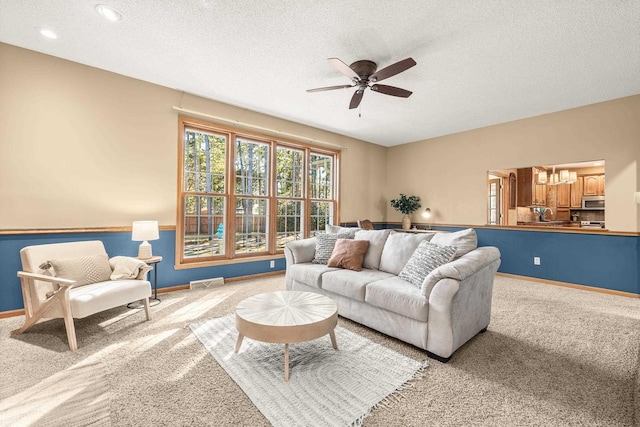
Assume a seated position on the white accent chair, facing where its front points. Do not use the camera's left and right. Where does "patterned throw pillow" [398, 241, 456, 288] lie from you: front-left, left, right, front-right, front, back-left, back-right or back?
front

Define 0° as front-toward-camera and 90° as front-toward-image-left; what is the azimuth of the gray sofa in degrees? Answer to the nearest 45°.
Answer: approximately 45°

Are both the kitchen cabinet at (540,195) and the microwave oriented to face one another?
no

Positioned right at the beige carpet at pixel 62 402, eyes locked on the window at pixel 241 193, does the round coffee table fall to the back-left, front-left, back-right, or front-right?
front-right

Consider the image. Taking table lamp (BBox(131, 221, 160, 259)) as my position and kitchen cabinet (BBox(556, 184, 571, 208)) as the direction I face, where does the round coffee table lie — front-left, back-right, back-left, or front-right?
front-right

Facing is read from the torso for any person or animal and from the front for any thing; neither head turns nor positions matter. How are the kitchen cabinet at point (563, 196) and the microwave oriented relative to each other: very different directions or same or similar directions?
same or similar directions

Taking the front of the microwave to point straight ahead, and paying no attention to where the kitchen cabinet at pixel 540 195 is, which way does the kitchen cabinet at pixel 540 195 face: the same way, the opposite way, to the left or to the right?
the same way

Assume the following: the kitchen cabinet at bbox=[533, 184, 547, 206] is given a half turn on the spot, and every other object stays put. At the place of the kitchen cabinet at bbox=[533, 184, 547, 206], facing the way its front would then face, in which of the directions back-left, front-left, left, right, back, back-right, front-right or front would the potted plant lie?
back-left

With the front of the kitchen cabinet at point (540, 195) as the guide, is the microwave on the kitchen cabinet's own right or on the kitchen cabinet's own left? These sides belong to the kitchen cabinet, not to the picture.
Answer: on the kitchen cabinet's own left

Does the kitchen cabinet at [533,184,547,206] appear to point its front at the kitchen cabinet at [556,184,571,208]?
no

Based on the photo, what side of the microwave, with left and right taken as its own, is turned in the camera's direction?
front

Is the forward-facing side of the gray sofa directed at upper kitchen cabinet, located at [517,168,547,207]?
no

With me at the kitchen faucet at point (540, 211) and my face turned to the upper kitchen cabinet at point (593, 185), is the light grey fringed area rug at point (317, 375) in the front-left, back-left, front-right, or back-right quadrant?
back-right

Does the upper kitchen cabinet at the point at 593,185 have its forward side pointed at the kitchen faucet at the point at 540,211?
no

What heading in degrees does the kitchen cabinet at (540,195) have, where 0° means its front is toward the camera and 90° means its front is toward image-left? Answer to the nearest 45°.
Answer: approximately 0°

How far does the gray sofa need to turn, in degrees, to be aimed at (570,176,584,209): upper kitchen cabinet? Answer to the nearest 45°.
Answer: approximately 180°

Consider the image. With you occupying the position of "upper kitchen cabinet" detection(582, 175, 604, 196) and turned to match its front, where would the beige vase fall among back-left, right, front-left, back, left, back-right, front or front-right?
front-right

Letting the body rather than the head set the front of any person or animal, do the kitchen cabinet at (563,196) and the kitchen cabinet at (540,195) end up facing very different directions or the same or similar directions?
same or similar directions

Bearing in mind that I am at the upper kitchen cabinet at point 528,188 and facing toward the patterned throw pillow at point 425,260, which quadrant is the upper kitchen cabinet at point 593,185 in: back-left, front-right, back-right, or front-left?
back-left

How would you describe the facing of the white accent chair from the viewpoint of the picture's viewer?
facing the viewer and to the right of the viewer

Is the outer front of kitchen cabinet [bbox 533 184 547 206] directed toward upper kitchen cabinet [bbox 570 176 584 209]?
no

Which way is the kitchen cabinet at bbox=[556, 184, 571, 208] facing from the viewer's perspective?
toward the camera
